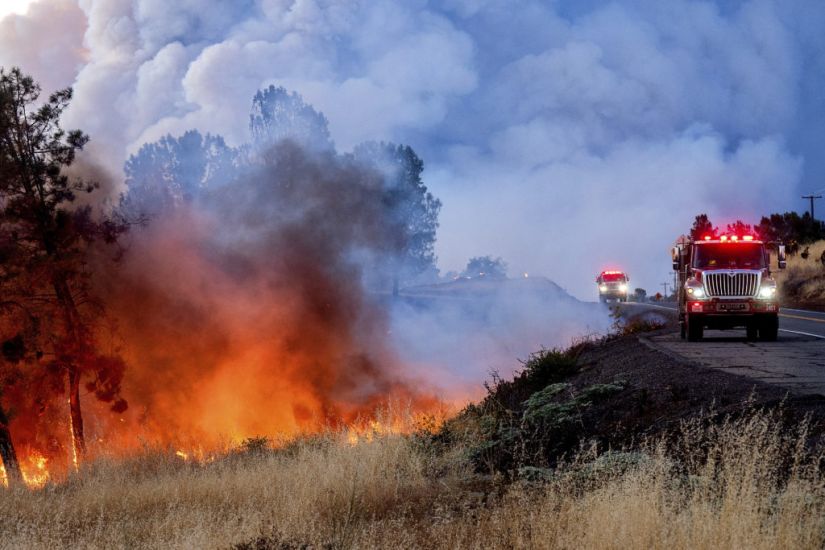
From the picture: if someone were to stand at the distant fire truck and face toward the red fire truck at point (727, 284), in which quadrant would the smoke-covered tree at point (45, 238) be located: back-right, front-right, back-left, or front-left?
front-right

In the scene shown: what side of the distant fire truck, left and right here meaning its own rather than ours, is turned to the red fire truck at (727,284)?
front

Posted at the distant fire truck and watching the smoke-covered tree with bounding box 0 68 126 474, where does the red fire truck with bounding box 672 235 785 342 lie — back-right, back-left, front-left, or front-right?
front-left

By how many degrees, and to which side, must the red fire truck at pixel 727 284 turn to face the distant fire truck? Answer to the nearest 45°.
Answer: approximately 180°

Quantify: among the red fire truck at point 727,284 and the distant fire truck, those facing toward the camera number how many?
2

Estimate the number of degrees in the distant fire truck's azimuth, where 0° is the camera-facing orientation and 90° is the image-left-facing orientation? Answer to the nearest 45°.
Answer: approximately 0°

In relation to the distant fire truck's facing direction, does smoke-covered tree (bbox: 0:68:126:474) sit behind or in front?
in front

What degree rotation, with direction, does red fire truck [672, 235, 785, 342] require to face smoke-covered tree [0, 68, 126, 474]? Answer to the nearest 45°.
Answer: approximately 90° to its right

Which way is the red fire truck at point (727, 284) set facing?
toward the camera
